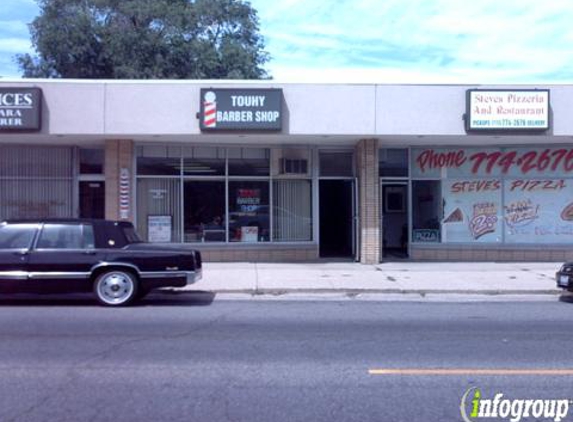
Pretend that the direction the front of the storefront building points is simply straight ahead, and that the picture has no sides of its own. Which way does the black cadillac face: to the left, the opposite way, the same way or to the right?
to the right

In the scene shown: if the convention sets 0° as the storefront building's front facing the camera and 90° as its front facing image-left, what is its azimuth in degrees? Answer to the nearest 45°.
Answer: approximately 0°

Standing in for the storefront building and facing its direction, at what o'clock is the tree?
The tree is roughly at 5 o'clock from the storefront building.

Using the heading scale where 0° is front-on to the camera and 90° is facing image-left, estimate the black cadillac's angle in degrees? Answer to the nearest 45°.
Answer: approximately 90°

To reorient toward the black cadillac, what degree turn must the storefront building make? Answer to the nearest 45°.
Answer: approximately 45° to its right

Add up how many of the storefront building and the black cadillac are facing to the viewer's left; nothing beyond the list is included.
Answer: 1
